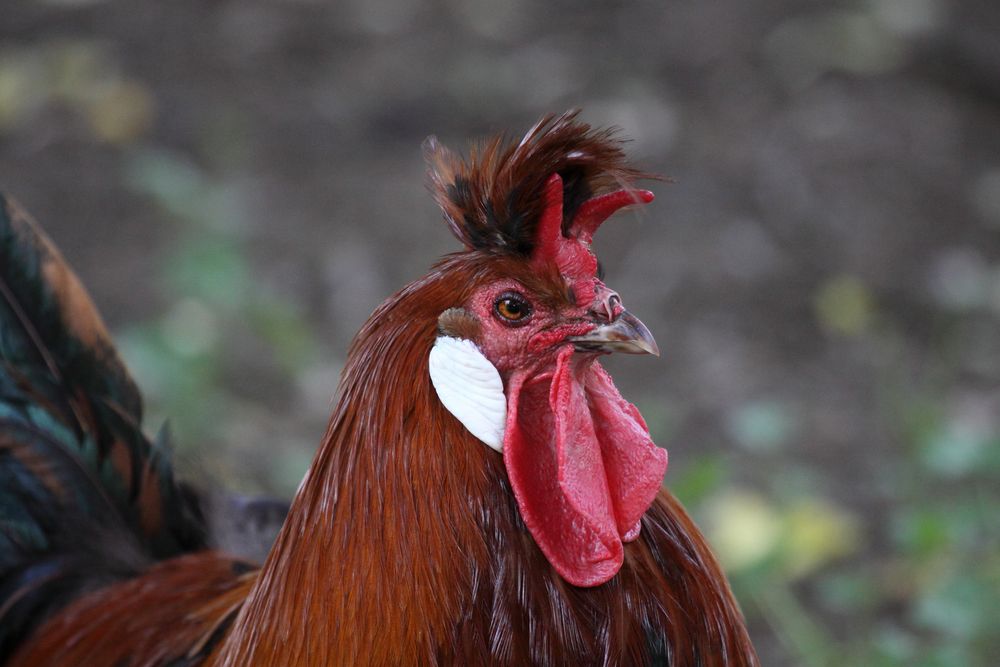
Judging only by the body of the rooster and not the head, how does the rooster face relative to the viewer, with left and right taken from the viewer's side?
facing the viewer and to the right of the viewer
